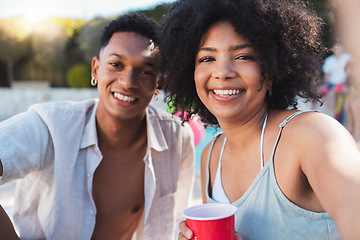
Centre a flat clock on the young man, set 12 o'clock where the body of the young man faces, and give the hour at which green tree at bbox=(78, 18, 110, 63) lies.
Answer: The green tree is roughly at 6 o'clock from the young man.

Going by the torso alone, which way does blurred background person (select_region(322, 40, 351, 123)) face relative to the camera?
toward the camera

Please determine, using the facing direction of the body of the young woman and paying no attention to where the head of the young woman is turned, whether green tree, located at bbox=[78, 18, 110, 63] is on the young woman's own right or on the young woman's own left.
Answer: on the young woman's own right

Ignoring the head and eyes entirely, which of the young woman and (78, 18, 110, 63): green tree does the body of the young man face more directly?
the young woman

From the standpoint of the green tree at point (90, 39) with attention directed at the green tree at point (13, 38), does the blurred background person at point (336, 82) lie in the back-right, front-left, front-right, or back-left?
back-left

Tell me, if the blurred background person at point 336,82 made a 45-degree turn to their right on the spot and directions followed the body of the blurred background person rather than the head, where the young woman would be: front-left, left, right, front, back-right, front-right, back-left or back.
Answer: front-left

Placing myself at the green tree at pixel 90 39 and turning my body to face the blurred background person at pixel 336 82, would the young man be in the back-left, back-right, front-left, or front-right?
front-right

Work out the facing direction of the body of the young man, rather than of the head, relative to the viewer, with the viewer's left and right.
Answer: facing the viewer

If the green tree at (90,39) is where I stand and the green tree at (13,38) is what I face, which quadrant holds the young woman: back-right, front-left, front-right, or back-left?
back-left
